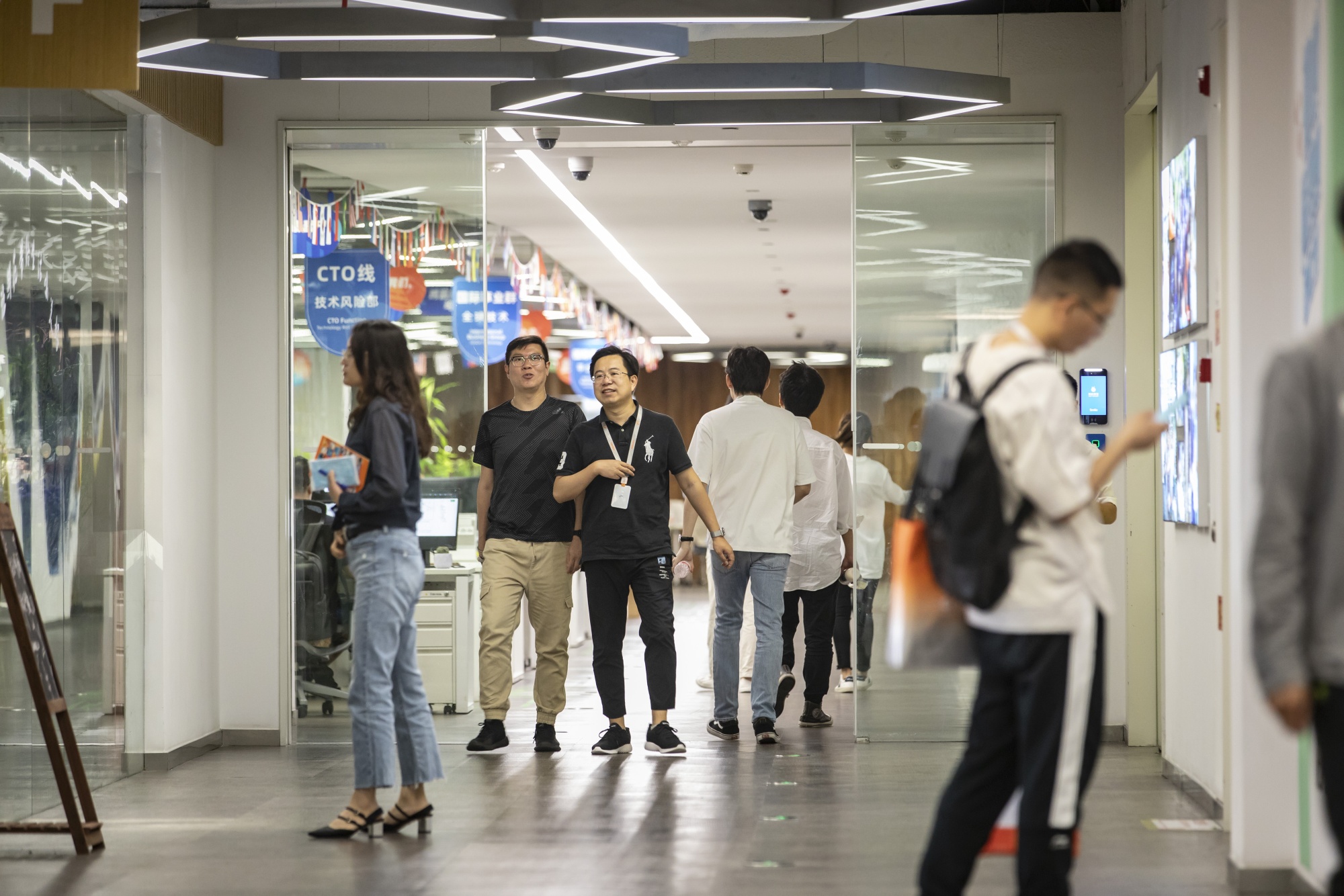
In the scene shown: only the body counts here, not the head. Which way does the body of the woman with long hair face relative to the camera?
to the viewer's left

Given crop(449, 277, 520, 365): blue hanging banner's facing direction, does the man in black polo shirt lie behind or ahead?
ahead

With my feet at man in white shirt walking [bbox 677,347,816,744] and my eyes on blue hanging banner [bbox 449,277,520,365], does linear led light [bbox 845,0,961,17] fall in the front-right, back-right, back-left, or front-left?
back-left

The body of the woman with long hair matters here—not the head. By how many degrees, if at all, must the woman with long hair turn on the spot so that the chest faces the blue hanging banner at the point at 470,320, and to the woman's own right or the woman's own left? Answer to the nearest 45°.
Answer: approximately 90° to the woman's own right

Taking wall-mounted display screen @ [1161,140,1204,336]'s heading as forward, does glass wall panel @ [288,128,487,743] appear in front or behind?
in front

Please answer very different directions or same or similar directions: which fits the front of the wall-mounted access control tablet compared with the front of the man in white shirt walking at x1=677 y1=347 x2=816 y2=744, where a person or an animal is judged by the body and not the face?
very different directions

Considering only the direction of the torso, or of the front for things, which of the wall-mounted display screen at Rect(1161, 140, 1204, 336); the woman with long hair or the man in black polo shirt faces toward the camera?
the man in black polo shirt

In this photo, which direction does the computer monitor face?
toward the camera

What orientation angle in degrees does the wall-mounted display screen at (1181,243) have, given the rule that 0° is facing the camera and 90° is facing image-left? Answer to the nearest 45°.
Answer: approximately 90°

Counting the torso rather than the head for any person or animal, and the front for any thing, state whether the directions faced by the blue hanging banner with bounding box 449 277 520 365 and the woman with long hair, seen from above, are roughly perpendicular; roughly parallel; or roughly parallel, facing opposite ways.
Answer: roughly perpendicular
